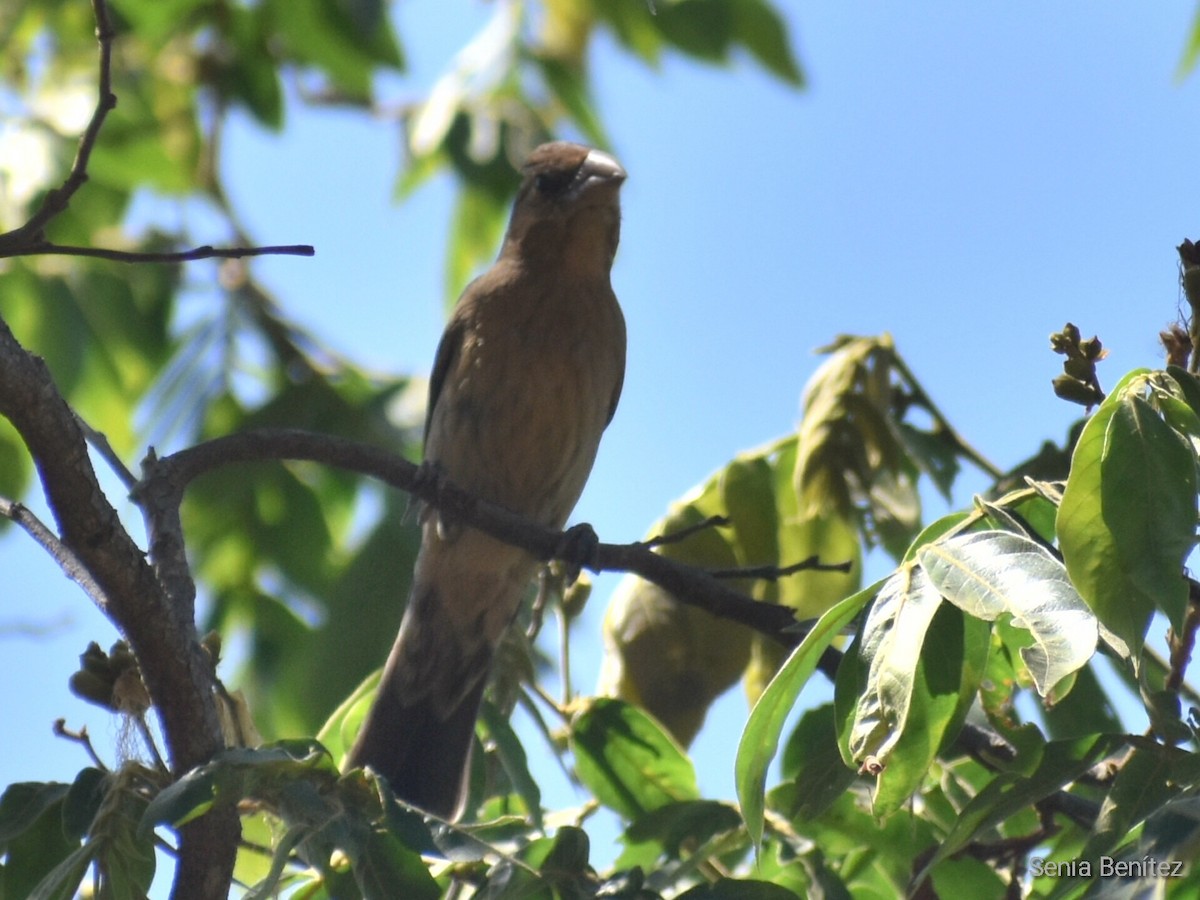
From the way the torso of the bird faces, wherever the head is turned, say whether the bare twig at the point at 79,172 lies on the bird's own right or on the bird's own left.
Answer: on the bird's own right

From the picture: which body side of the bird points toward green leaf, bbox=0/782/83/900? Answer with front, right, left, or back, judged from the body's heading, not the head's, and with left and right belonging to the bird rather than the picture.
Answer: right

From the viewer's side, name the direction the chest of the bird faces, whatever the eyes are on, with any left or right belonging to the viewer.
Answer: facing the viewer and to the right of the viewer

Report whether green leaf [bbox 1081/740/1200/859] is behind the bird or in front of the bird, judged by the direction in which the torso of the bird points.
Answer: in front
